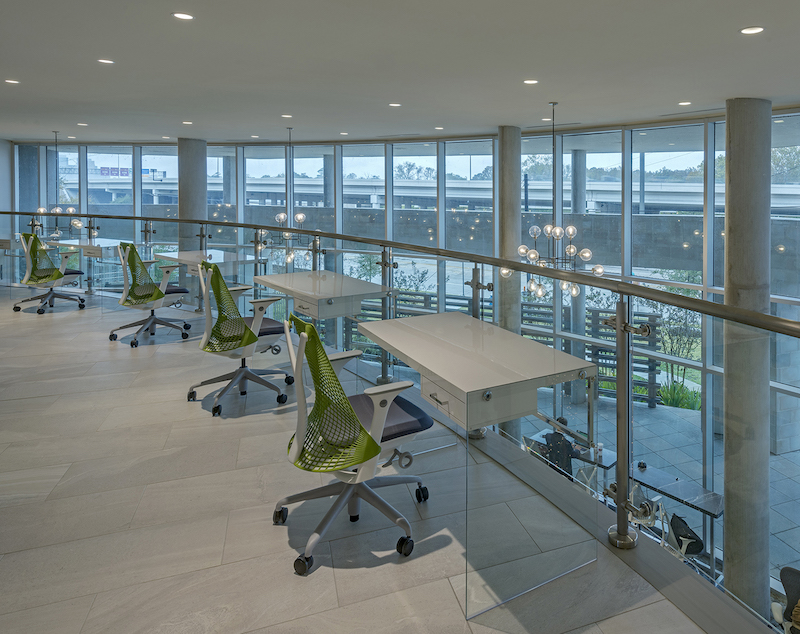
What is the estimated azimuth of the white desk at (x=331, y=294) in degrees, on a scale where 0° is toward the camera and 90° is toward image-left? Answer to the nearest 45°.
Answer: approximately 45°

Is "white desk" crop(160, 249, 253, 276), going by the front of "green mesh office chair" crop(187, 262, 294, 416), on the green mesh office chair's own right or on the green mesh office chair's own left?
on the green mesh office chair's own left

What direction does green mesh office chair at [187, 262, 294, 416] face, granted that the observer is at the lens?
facing away from the viewer and to the right of the viewer

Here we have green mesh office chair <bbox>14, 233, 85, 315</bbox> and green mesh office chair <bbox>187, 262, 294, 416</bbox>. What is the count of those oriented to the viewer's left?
0

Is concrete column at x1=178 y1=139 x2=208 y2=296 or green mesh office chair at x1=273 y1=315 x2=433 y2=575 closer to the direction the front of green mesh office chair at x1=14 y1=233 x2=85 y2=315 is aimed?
the concrete column

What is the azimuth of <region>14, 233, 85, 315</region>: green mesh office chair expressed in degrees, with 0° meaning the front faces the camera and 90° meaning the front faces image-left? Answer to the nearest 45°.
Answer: approximately 225°

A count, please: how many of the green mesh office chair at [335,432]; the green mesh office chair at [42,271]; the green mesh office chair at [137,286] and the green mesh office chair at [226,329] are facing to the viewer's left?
0

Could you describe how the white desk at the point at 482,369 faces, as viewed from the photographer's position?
facing the viewer and to the left of the viewer

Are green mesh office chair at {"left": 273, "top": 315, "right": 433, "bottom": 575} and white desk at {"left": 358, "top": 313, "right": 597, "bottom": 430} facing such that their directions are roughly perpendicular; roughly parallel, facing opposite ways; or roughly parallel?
roughly parallel, facing opposite ways

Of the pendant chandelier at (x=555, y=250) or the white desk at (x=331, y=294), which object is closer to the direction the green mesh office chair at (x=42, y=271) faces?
the pendant chandelier

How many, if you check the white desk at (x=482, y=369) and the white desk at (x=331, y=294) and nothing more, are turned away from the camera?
0
